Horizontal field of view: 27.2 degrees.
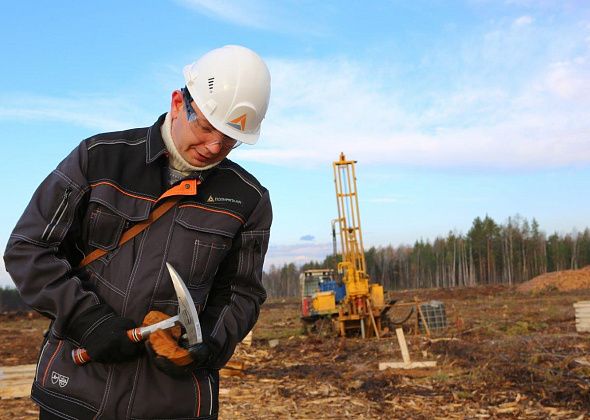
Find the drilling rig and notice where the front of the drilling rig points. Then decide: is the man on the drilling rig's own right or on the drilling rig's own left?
on the drilling rig's own left
